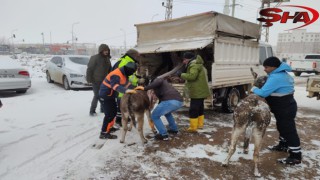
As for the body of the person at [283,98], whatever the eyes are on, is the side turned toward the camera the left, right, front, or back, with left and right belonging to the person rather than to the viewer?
left

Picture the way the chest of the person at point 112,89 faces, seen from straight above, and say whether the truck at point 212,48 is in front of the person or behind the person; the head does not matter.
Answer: in front

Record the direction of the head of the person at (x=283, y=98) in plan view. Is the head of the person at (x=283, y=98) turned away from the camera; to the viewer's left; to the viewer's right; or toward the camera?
to the viewer's left

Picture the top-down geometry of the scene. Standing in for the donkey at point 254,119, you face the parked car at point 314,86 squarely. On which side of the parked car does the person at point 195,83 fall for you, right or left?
left

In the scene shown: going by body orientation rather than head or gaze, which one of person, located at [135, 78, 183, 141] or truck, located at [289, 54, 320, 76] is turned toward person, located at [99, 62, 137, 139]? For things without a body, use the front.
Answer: person, located at [135, 78, 183, 141]

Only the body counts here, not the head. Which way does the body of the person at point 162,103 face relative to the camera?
to the viewer's left

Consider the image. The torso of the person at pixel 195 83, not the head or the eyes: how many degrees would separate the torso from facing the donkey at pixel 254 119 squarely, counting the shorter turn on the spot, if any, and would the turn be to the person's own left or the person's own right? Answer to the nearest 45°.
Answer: approximately 135° to the person's own left

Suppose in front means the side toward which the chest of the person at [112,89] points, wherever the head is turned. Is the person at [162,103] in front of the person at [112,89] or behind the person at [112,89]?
in front

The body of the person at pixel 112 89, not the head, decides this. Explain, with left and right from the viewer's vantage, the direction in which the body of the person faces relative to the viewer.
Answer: facing to the right of the viewer

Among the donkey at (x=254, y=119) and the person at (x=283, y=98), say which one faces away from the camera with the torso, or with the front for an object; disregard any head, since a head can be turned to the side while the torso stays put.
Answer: the donkey

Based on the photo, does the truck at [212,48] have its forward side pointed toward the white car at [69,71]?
no

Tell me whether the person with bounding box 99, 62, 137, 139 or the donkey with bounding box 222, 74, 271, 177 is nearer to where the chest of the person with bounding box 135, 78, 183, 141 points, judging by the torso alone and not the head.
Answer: the person

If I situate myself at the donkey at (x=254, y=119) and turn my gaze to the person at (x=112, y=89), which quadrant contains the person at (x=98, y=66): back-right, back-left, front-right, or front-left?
front-right

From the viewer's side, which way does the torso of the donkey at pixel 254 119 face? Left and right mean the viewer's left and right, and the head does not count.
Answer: facing away from the viewer

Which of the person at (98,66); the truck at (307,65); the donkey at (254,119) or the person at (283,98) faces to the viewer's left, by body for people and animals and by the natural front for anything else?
the person at (283,98)

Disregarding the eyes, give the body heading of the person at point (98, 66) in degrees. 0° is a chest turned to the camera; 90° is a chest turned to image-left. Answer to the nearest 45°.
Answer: approximately 315°

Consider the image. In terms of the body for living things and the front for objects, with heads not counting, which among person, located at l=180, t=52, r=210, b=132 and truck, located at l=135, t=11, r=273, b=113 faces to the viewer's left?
the person

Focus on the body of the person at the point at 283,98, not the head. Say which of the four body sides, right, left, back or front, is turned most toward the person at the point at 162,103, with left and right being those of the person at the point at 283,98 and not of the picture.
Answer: front
